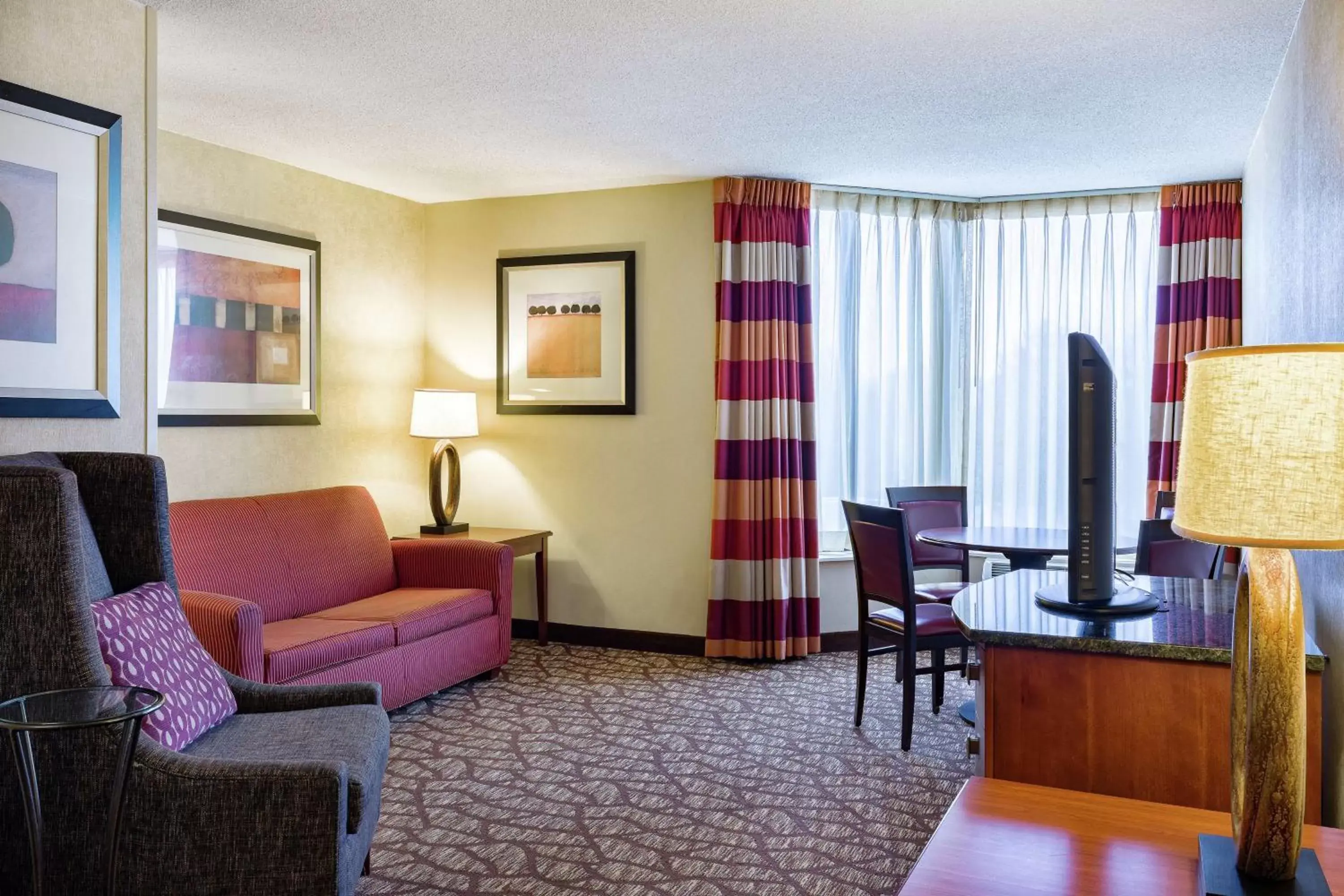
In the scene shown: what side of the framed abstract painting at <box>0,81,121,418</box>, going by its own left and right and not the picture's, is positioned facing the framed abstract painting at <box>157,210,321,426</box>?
left

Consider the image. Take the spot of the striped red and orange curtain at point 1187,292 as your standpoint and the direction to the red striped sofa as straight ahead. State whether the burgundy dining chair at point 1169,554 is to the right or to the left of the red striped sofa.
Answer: left

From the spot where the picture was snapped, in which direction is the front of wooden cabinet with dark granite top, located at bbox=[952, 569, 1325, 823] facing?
facing to the left of the viewer

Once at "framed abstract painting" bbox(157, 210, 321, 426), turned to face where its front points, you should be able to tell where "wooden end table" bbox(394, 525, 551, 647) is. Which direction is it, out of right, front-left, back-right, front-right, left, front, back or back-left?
front-left

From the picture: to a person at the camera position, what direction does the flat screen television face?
facing to the left of the viewer

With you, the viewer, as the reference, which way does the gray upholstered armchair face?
facing to the right of the viewer

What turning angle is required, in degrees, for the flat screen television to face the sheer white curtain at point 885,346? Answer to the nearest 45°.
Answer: approximately 90° to its right

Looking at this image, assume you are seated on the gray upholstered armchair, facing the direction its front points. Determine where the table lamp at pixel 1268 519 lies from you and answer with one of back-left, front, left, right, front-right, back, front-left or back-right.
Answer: front-right

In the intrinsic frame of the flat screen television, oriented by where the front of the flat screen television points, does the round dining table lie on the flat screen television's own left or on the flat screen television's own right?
on the flat screen television's own right

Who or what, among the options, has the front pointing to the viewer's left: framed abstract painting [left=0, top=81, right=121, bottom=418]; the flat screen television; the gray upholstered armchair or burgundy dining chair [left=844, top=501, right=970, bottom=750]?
the flat screen television

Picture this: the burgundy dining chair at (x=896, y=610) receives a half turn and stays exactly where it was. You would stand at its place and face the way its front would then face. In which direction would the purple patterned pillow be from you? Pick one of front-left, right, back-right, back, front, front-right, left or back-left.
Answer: front

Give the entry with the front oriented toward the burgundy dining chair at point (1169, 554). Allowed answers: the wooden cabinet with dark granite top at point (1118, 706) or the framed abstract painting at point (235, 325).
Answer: the framed abstract painting

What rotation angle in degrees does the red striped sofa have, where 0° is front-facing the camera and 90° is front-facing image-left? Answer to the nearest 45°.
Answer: approximately 315°

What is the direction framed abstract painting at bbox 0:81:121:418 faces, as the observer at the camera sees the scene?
facing the viewer and to the right of the viewer
